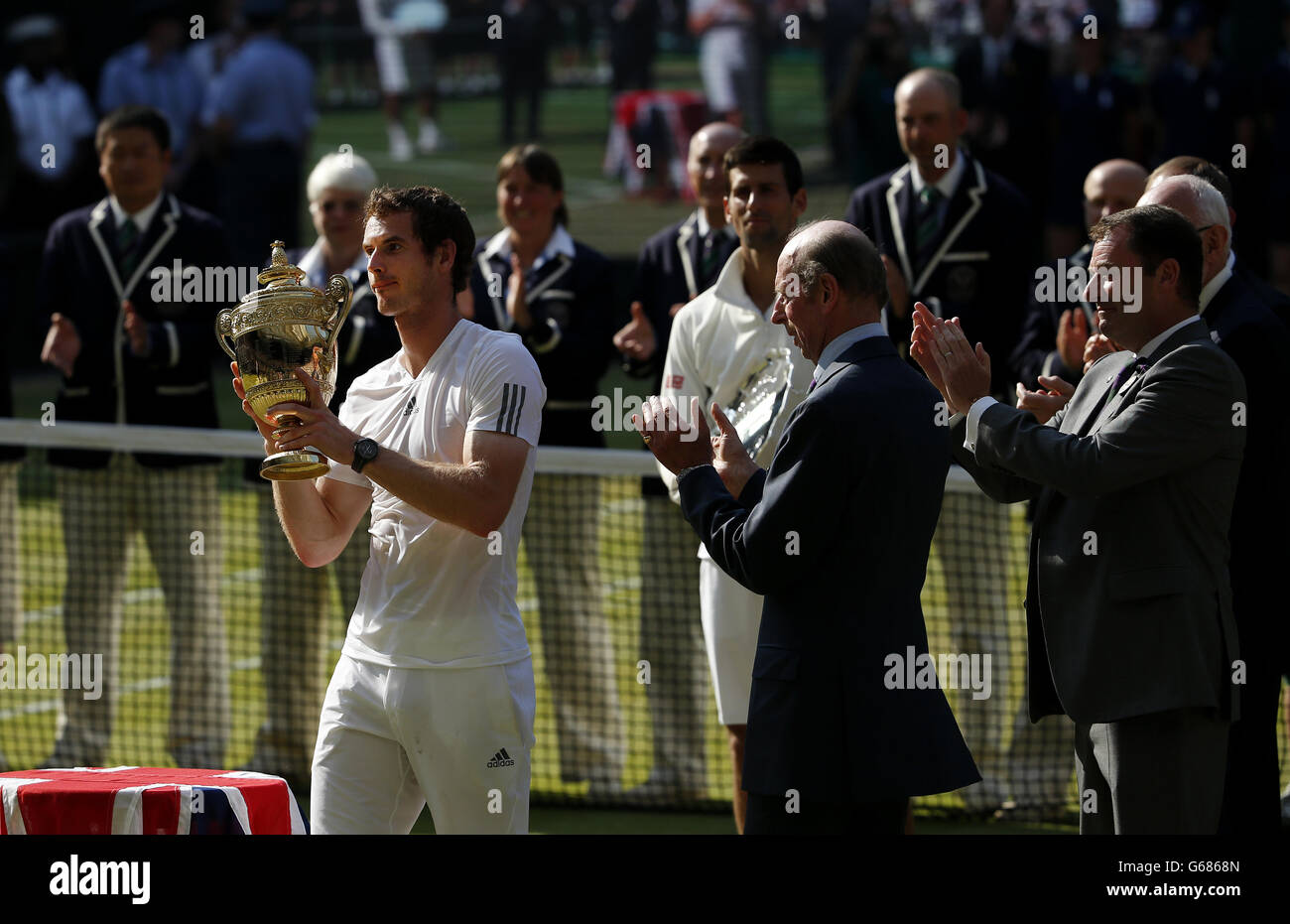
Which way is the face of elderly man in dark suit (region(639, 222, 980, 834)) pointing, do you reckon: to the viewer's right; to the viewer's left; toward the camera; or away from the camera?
to the viewer's left

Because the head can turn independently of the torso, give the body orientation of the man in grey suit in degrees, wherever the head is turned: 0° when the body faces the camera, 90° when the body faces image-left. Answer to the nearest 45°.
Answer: approximately 90°

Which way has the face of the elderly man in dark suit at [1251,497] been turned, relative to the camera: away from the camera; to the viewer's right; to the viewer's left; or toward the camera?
to the viewer's left

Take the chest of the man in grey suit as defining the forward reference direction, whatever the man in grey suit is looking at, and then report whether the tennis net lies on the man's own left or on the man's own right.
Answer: on the man's own right

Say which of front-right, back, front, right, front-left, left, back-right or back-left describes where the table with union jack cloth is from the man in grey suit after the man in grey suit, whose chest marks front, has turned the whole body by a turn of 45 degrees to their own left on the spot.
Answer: front-right

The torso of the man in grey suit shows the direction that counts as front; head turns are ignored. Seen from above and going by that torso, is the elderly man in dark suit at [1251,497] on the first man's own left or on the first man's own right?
on the first man's own right

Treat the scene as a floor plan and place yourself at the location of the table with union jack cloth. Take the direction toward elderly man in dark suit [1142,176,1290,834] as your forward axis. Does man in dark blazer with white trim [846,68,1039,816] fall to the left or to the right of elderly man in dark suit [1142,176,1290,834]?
left

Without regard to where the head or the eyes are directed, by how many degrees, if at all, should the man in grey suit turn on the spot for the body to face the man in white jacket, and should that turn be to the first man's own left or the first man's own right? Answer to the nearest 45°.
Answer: approximately 45° to the first man's own right

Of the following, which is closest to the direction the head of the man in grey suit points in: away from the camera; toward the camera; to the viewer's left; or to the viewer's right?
to the viewer's left

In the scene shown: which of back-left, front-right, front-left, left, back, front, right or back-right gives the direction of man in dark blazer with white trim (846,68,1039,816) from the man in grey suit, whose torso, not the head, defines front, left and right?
right
